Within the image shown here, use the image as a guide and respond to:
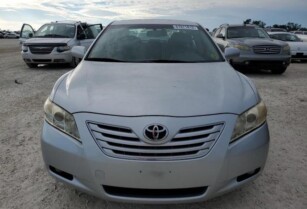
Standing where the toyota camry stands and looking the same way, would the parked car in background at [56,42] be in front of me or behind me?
behind

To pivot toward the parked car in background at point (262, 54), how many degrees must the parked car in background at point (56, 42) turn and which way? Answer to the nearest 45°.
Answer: approximately 90° to its left

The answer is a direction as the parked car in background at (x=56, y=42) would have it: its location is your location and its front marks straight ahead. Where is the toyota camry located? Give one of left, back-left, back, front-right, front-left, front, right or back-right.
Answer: front-left

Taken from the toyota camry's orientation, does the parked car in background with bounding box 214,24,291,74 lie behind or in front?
behind

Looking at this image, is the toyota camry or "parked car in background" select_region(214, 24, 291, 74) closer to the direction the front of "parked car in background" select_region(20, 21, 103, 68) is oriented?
the toyota camry

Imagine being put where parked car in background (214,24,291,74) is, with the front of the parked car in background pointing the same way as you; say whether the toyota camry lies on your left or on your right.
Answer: on your right

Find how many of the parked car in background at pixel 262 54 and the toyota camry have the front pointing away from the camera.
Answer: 0

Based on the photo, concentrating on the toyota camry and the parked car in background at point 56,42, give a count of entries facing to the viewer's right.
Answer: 0

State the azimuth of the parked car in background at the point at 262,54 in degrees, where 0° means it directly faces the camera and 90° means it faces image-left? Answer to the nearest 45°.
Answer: approximately 315°

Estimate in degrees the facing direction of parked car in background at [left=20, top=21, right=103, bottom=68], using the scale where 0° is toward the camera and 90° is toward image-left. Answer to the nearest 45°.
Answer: approximately 45°

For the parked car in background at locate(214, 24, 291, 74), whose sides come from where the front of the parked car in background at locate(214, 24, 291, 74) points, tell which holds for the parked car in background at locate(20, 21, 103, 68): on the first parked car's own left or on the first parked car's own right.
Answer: on the first parked car's own right
